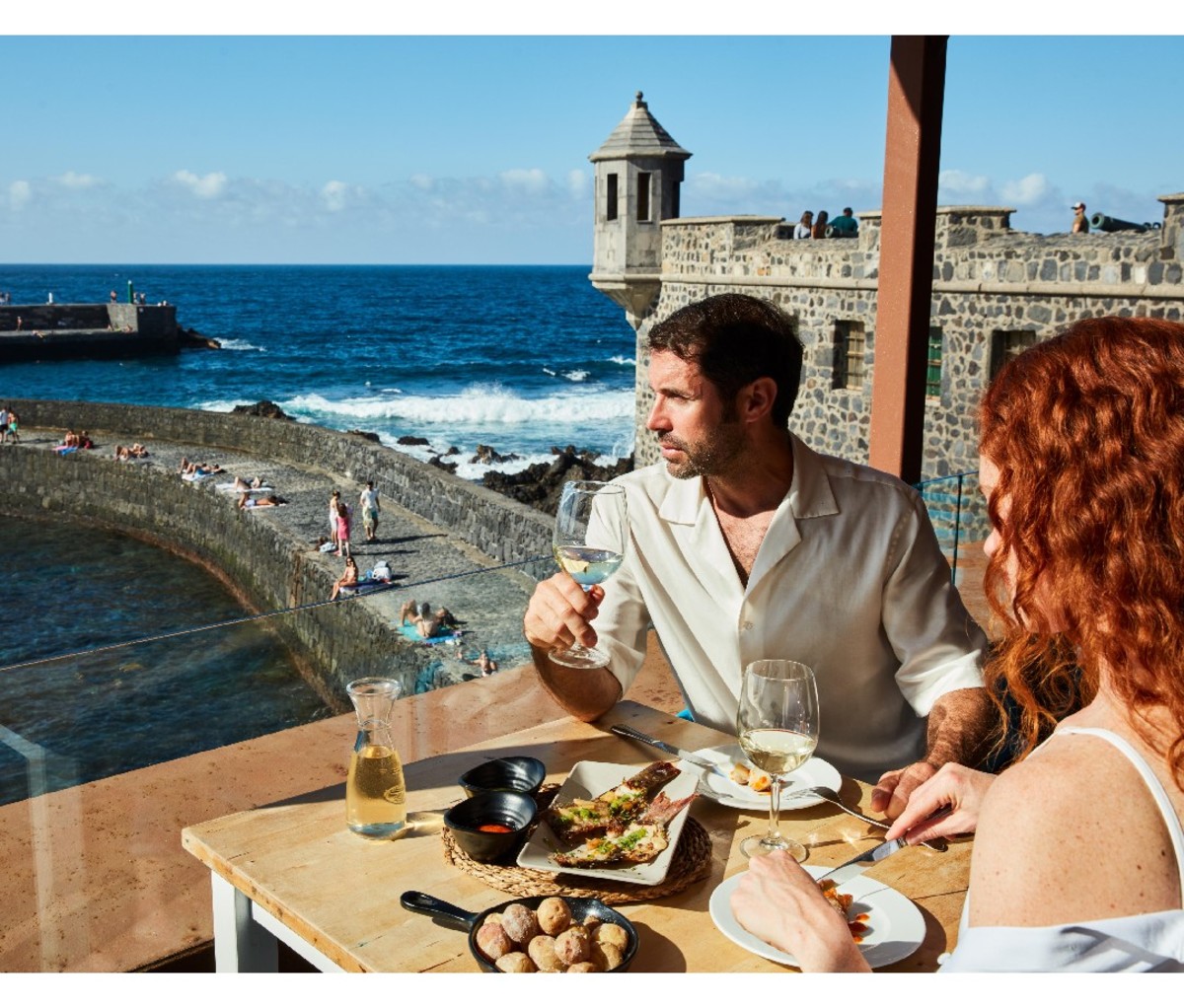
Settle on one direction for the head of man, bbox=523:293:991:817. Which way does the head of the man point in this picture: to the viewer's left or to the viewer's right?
to the viewer's left

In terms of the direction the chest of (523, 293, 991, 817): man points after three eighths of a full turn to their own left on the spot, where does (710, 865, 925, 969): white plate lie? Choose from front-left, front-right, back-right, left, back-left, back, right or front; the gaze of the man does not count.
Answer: right

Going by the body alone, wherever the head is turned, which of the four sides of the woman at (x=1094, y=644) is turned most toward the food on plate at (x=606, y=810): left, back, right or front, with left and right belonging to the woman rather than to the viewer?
front

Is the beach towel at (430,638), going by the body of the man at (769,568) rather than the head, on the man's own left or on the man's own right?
on the man's own right

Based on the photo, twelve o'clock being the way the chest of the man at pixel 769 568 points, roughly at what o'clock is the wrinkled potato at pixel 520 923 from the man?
The wrinkled potato is roughly at 11 o'clock from the man.

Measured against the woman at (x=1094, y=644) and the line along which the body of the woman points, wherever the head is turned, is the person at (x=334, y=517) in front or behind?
in front

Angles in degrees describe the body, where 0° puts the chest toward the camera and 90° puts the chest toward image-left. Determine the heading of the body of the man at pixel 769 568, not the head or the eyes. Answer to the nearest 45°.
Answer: approximately 45°

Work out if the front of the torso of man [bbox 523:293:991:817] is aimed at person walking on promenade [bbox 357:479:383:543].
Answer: no

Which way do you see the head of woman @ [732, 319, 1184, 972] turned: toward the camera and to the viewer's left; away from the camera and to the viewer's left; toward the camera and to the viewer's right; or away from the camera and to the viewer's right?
away from the camera and to the viewer's left

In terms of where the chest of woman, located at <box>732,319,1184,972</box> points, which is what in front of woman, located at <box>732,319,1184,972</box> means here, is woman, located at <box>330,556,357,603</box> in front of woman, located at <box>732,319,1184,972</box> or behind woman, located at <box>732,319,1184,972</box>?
in front

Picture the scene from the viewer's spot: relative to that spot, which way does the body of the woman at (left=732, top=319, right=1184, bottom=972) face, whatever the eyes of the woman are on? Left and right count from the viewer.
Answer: facing away from the viewer and to the left of the viewer
